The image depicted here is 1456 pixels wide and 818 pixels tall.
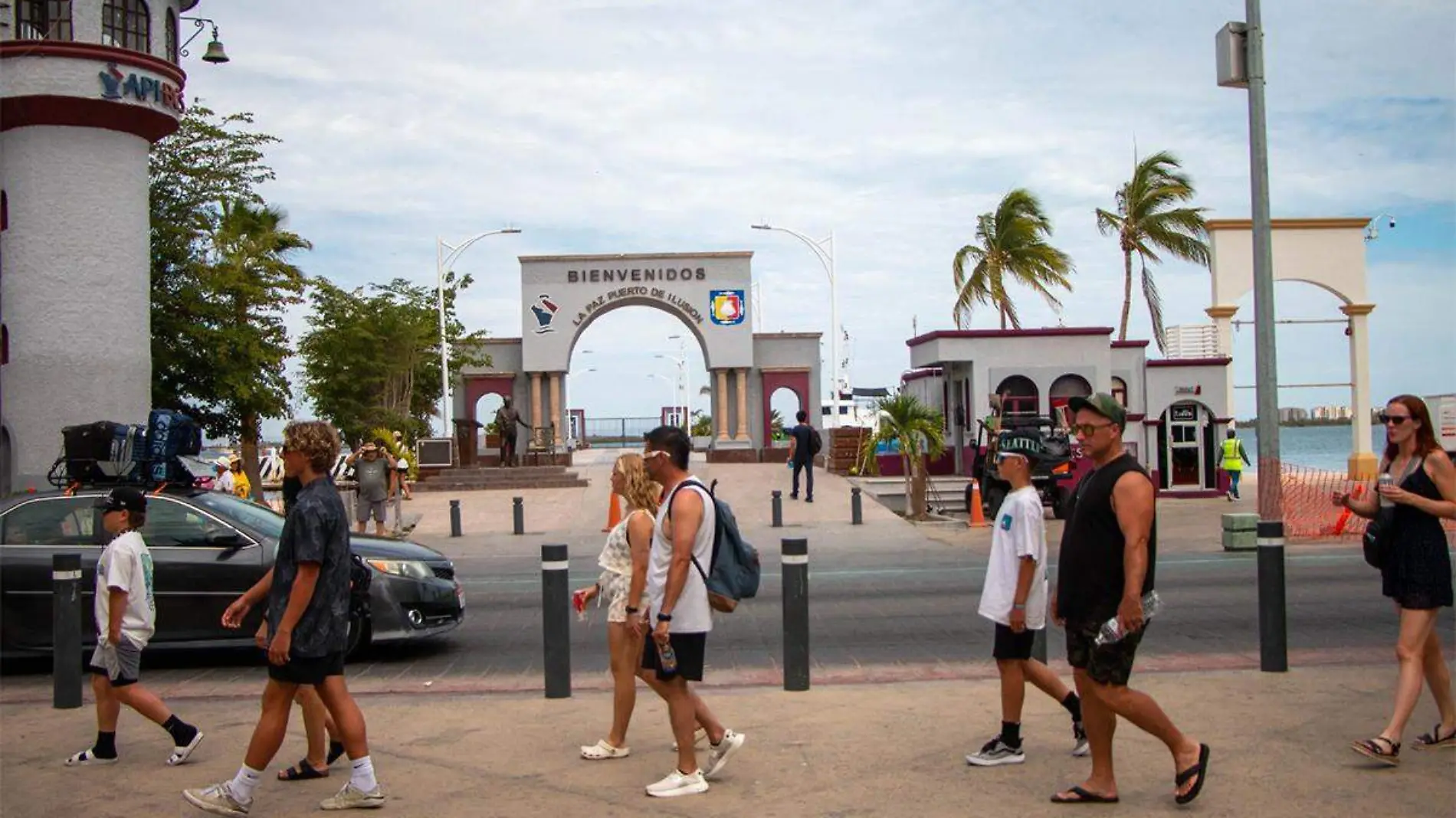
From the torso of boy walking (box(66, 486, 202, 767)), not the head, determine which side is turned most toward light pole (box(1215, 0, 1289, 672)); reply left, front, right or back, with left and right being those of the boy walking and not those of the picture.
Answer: back

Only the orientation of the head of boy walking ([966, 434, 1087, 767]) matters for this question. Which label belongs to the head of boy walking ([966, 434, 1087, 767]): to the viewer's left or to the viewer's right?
to the viewer's left

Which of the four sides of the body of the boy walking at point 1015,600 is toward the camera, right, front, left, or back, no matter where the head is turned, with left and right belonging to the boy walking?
left

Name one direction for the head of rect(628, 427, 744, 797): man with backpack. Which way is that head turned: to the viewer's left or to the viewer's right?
to the viewer's left

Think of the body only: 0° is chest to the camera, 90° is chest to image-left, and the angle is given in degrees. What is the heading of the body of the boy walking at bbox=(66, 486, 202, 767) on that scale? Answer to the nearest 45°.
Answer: approximately 90°

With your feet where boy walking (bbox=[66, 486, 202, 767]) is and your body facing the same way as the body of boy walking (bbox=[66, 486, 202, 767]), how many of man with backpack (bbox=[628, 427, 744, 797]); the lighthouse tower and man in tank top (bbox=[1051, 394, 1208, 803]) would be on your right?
1

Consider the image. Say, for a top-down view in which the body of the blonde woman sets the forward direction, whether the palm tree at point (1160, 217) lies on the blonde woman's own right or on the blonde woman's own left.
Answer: on the blonde woman's own right

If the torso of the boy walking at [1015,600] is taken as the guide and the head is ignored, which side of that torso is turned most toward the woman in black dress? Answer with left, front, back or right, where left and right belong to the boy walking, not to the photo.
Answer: back

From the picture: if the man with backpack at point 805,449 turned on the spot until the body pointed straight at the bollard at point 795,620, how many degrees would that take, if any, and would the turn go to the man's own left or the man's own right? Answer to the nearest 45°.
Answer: approximately 180°

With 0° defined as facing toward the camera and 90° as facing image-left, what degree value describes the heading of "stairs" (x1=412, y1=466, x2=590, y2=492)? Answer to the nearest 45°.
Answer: approximately 0°

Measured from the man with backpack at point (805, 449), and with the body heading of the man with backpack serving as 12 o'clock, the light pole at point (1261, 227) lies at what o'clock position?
The light pole is roughly at 5 o'clock from the man with backpack.
